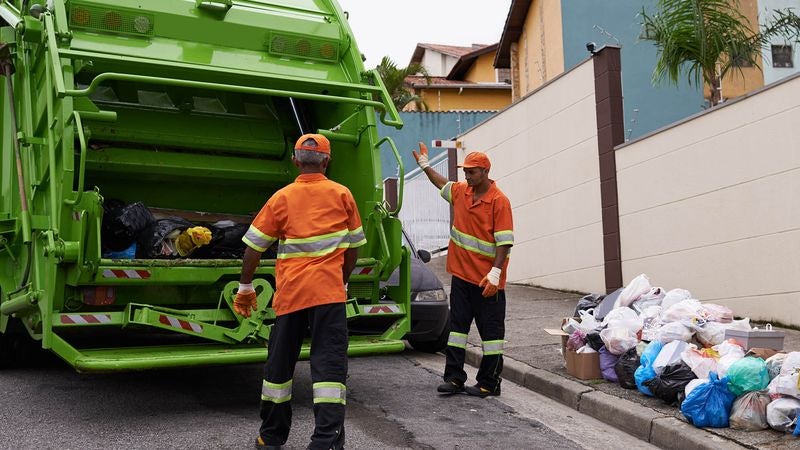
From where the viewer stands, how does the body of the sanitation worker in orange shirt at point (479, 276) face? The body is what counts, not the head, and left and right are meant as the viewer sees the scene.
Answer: facing the viewer and to the left of the viewer

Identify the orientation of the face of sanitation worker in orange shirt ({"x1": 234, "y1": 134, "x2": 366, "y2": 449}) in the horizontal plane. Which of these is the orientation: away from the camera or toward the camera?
away from the camera

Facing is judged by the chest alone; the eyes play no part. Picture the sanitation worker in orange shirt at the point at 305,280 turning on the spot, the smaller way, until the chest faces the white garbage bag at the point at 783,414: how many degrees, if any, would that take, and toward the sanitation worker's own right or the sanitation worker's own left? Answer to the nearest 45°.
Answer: approximately 90° to the sanitation worker's own right

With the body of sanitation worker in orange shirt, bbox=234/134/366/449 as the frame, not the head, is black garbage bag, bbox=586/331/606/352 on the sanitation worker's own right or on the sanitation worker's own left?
on the sanitation worker's own right

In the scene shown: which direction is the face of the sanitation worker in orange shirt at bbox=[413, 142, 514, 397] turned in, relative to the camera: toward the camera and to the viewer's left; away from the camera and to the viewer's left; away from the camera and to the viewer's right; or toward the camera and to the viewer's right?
toward the camera and to the viewer's left

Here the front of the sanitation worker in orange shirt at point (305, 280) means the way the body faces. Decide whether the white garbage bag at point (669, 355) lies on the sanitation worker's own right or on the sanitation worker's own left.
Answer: on the sanitation worker's own right

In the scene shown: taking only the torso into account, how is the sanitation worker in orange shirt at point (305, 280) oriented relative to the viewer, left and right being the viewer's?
facing away from the viewer

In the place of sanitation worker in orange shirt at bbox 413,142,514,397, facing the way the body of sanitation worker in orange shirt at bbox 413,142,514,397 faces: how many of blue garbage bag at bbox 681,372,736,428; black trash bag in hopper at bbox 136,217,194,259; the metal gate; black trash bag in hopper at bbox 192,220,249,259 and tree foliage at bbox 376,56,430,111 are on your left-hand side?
1

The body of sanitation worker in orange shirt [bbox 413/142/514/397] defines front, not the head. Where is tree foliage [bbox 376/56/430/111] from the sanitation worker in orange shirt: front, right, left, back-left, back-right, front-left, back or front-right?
back-right

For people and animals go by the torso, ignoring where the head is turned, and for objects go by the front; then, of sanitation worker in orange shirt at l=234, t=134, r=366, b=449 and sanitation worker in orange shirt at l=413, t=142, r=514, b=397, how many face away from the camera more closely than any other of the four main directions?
1

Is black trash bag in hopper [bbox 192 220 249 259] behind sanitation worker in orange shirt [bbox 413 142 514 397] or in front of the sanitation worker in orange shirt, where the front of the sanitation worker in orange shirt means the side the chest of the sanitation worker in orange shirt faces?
in front

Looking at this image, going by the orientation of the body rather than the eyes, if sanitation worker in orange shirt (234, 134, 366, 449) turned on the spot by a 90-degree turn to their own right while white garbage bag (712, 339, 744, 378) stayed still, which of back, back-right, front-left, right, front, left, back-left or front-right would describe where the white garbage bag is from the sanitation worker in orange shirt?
front

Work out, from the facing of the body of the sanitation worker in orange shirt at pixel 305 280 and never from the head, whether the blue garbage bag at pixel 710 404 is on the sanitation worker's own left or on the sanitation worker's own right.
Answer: on the sanitation worker's own right

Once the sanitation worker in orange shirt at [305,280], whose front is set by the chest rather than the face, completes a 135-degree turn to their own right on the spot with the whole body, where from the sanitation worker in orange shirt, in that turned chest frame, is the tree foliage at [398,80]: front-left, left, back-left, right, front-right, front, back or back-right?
back-left

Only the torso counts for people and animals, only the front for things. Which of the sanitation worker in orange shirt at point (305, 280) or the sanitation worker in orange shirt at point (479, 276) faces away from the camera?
the sanitation worker in orange shirt at point (305, 280)

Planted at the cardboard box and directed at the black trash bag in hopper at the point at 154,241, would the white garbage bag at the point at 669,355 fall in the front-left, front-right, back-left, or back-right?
back-left
